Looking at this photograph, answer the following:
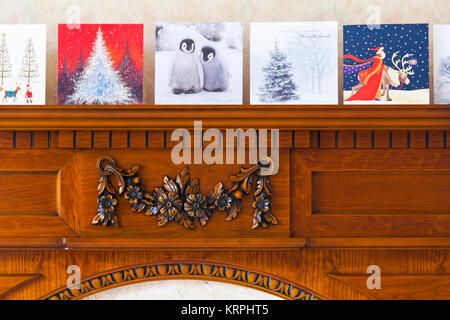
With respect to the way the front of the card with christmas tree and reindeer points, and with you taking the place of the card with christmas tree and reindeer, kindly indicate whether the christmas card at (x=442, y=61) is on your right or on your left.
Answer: on your left

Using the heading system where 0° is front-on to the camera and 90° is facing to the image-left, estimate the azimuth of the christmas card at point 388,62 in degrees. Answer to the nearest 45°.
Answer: approximately 0°

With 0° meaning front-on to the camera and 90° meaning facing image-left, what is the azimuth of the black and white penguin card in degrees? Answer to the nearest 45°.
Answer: approximately 0°

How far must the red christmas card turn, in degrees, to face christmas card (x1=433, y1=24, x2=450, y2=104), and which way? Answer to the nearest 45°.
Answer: approximately 90° to its left
